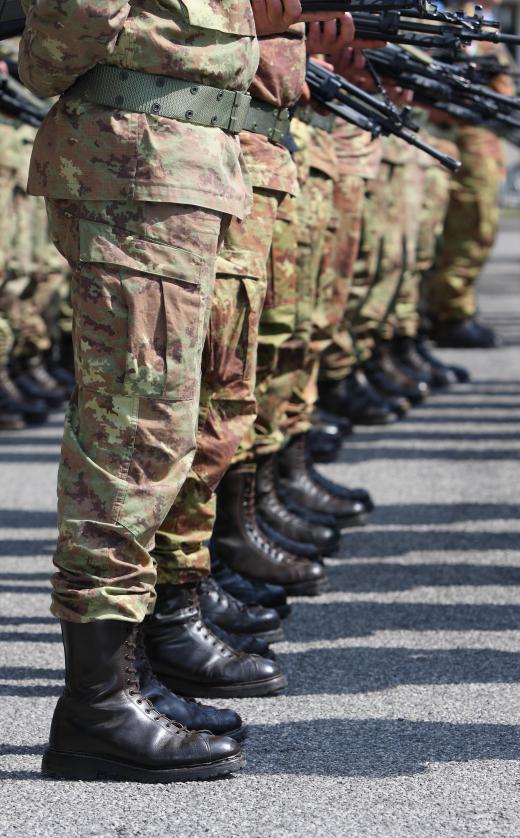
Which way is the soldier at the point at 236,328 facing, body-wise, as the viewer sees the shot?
to the viewer's right

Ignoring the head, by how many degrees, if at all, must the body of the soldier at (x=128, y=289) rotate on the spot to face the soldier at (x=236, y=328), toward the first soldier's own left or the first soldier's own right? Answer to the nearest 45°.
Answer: approximately 90° to the first soldier's own left

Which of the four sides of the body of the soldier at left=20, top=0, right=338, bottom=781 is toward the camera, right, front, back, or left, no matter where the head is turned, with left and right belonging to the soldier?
right

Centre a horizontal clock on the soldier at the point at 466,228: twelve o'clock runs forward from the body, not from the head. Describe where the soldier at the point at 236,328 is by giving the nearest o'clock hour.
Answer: the soldier at the point at 236,328 is roughly at 3 o'clock from the soldier at the point at 466,228.

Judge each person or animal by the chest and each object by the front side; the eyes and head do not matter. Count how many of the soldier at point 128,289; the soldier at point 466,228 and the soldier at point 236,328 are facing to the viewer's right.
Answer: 3

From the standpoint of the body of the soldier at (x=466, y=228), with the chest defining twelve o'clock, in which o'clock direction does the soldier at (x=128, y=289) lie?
the soldier at (x=128, y=289) is roughly at 3 o'clock from the soldier at (x=466, y=228).

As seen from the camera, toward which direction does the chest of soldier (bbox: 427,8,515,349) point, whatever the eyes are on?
to the viewer's right

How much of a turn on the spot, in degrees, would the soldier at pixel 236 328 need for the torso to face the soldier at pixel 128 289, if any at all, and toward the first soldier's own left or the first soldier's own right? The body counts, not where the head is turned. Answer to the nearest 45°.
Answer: approximately 90° to the first soldier's own right

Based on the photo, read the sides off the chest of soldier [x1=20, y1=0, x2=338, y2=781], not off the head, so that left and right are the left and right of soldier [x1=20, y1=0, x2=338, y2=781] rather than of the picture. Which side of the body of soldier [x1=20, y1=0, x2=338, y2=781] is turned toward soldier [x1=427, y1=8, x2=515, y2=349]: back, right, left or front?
left

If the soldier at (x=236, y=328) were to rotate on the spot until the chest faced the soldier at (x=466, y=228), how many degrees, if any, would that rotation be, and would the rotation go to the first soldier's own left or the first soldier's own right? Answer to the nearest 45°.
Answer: approximately 90° to the first soldier's own left
